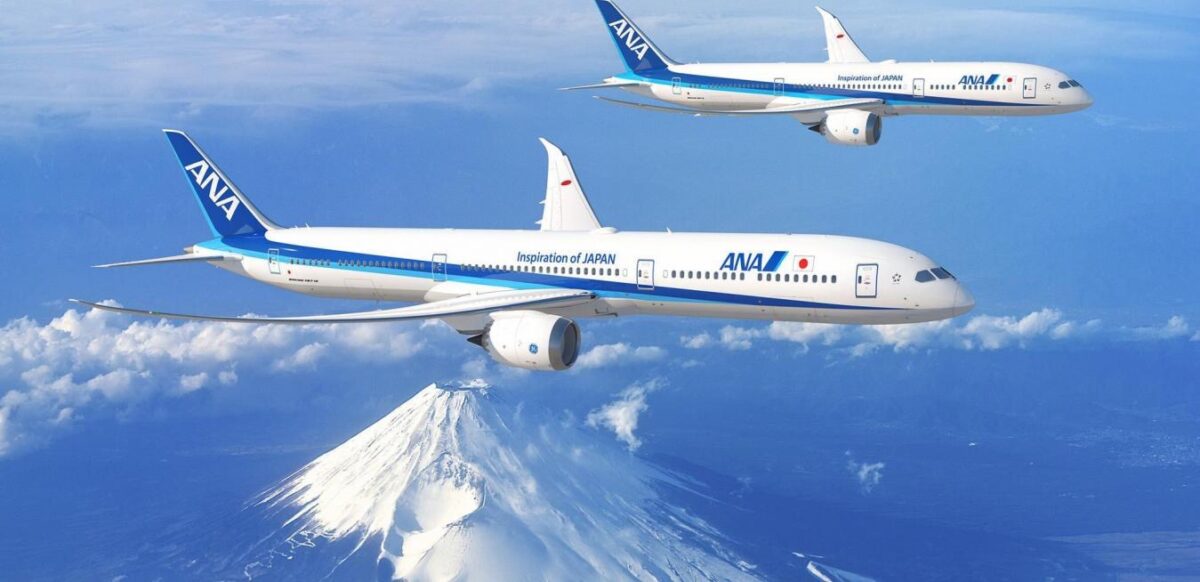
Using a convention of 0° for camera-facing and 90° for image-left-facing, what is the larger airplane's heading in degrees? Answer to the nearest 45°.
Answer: approximately 315°
